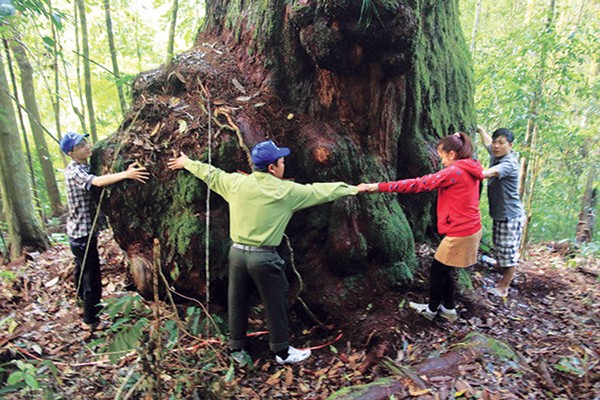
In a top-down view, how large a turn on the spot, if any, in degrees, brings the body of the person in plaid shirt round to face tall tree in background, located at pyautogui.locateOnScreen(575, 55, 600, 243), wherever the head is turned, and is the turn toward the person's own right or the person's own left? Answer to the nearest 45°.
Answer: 0° — they already face it

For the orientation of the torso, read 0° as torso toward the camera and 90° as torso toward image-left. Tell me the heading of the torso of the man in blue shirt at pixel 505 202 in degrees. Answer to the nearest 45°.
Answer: approximately 45°

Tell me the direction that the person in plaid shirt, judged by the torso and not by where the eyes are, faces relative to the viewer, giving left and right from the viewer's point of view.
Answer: facing to the right of the viewer

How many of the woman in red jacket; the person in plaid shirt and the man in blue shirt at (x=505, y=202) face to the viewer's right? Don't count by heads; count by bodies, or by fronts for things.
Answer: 1

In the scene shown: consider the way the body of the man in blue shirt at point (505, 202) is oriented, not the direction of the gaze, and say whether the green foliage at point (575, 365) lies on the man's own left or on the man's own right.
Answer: on the man's own left

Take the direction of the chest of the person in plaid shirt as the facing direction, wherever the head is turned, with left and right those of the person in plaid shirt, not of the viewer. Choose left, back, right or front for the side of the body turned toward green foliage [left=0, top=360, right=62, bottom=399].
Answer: right

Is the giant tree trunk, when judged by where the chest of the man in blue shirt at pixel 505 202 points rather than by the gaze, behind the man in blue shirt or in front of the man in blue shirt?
in front

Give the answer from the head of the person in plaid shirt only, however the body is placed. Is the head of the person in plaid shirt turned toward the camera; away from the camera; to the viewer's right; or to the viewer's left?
to the viewer's right

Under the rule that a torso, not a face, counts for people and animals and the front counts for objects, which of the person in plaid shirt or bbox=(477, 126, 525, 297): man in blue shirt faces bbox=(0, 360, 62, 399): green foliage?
the man in blue shirt

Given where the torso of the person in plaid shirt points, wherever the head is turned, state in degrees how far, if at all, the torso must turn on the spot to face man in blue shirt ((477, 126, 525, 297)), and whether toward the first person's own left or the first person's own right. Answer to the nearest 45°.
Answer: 0° — they already face them
